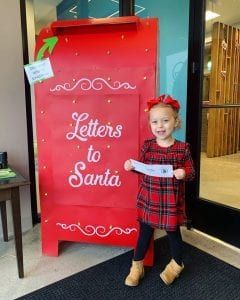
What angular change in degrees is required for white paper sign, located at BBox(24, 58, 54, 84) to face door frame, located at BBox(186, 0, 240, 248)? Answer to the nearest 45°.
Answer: approximately 90° to its left

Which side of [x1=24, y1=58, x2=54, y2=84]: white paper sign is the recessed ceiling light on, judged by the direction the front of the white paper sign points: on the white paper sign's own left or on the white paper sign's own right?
on the white paper sign's own left

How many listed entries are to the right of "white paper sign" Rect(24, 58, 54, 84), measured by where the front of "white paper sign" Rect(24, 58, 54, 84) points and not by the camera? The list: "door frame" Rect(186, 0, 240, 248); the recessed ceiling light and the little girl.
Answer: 0

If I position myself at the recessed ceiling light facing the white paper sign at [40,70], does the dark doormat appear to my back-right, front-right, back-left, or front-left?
front-left

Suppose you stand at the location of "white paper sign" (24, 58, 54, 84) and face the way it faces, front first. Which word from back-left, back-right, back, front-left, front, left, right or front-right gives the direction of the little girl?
front-left

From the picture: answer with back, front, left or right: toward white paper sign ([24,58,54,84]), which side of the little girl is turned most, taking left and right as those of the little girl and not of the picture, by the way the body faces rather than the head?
right

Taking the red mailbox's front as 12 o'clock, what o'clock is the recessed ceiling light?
The recessed ceiling light is roughly at 8 o'clock from the red mailbox.

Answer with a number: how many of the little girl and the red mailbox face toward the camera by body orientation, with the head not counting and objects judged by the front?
2

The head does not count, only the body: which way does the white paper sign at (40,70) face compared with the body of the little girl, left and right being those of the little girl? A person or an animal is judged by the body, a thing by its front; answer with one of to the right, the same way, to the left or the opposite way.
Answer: the same way

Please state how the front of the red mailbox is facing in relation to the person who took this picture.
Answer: facing the viewer

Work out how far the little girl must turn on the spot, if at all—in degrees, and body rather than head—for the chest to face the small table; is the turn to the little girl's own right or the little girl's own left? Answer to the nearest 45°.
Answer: approximately 90° to the little girl's own right

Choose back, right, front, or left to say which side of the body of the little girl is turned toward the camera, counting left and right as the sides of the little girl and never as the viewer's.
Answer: front

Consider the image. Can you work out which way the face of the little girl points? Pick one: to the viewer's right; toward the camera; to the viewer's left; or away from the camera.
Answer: toward the camera

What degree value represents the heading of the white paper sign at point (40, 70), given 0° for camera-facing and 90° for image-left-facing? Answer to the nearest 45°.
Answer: approximately 0°

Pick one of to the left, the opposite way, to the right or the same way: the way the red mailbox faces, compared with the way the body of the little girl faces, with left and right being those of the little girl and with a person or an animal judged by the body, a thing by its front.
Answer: the same way
